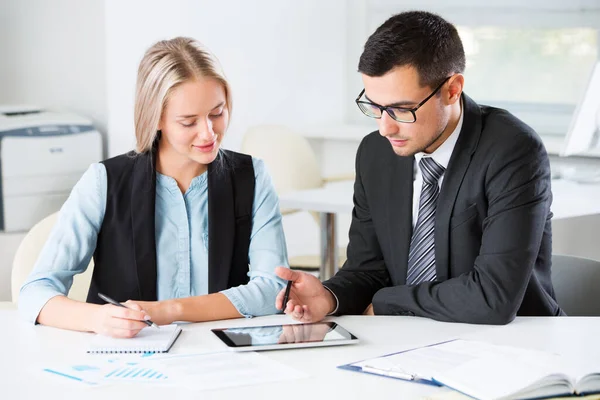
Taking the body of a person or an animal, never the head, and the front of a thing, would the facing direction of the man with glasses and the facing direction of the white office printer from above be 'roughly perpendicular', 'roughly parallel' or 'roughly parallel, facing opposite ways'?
roughly perpendicular

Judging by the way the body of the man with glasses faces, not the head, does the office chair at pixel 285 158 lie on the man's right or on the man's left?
on the man's right

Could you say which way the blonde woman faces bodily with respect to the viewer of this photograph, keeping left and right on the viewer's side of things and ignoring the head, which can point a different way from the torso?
facing the viewer

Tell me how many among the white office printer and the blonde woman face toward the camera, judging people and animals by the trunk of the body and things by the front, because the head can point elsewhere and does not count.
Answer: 2

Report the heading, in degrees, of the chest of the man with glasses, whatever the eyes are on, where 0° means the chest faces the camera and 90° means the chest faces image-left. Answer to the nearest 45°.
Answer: approximately 45°

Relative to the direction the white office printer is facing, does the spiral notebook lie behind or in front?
in front

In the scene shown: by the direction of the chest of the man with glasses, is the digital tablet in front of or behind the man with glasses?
in front

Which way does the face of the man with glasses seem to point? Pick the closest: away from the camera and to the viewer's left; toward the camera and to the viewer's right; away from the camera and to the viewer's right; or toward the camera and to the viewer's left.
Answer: toward the camera and to the viewer's left

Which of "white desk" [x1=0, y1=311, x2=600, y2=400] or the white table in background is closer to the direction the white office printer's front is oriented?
the white desk

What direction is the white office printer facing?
toward the camera

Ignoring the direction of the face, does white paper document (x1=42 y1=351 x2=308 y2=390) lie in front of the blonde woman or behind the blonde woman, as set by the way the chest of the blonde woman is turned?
in front

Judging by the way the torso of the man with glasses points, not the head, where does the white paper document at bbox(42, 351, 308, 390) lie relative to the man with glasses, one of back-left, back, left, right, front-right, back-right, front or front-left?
front

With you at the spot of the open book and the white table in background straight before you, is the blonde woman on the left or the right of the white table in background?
left

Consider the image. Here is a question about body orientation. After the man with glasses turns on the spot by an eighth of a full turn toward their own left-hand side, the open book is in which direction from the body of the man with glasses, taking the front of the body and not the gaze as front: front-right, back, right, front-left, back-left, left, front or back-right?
front
